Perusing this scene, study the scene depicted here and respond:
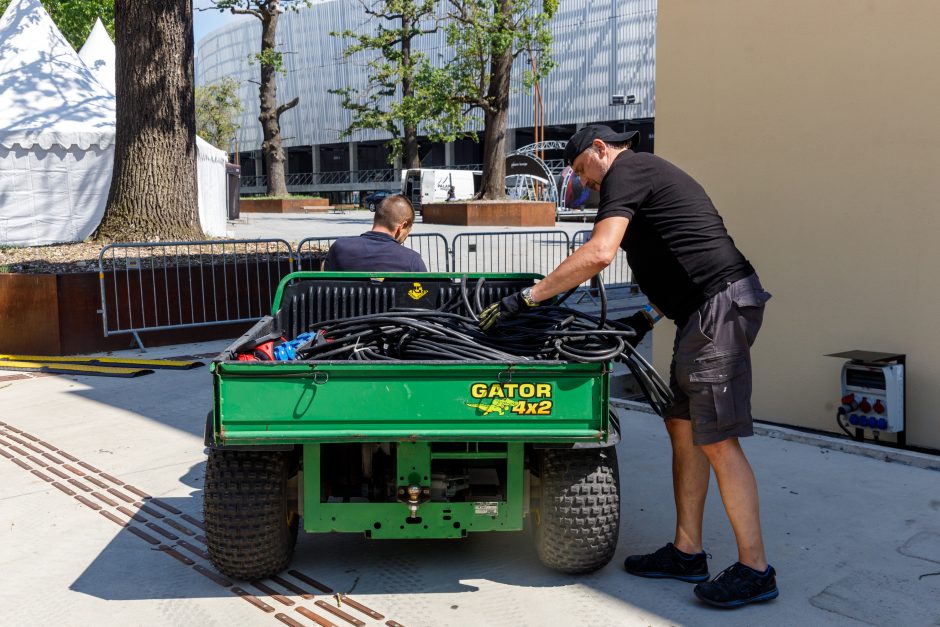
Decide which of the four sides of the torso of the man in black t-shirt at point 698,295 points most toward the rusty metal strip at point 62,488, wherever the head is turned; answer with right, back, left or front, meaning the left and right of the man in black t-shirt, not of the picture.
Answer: front

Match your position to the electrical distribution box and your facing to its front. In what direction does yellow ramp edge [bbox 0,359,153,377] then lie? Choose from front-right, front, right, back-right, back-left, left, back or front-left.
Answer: front-right

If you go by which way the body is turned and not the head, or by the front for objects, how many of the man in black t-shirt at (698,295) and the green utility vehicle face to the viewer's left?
1

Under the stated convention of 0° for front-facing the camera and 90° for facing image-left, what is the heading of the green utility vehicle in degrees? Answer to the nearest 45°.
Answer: approximately 180°

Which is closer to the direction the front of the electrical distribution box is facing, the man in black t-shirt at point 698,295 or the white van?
the man in black t-shirt

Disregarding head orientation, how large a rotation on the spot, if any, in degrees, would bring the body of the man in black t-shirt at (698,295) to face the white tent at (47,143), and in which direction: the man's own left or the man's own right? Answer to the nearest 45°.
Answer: approximately 45° to the man's own right

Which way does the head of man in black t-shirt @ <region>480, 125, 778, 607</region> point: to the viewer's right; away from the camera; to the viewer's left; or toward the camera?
to the viewer's left

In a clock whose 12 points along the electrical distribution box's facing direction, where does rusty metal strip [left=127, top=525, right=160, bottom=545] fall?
The rusty metal strip is roughly at 12 o'clock from the electrical distribution box.

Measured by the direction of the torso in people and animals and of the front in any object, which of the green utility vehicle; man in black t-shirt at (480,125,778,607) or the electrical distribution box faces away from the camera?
the green utility vehicle

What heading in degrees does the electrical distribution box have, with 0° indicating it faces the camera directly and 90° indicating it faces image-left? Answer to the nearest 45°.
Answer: approximately 45°

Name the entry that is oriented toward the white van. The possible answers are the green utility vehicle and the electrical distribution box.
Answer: the green utility vehicle

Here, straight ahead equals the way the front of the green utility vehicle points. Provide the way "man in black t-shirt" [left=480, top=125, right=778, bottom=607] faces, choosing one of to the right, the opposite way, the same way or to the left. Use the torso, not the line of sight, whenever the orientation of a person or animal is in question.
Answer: to the left

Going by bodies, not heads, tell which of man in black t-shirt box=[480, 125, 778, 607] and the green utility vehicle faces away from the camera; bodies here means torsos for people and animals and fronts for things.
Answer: the green utility vehicle

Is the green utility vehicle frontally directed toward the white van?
yes

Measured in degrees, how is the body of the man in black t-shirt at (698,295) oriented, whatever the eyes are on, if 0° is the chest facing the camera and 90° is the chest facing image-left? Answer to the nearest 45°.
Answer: approximately 90°
